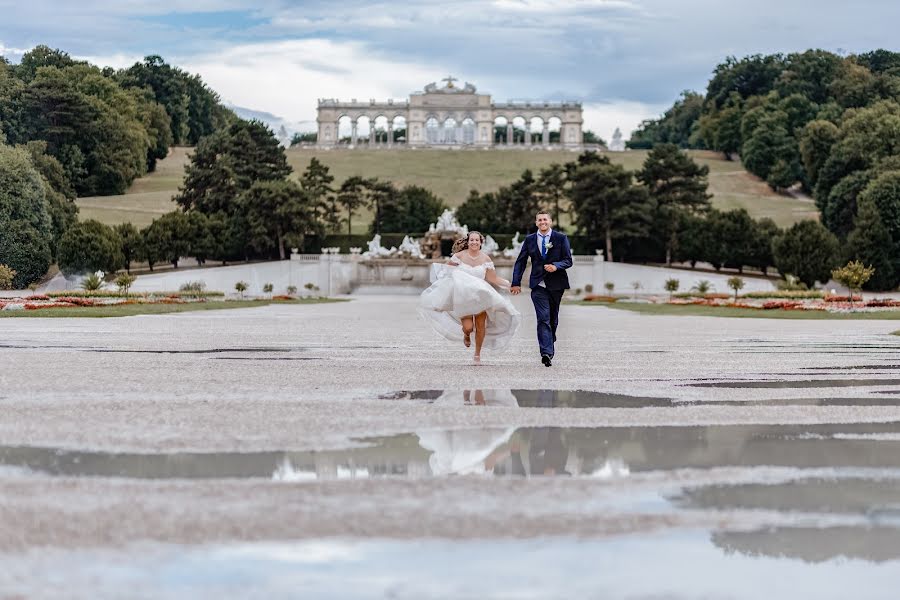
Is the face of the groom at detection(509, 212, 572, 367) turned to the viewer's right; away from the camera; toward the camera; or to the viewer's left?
toward the camera

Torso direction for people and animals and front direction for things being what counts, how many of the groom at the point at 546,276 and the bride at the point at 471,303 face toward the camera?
2

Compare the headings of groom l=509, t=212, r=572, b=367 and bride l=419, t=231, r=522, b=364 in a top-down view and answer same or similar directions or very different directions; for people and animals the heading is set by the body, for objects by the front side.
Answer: same or similar directions

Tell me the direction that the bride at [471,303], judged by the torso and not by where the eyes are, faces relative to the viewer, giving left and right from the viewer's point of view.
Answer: facing the viewer

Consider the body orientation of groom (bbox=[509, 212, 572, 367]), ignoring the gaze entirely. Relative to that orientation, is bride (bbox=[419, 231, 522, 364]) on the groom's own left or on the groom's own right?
on the groom's own right

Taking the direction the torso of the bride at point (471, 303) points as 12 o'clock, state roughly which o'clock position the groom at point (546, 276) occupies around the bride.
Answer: The groom is roughly at 10 o'clock from the bride.

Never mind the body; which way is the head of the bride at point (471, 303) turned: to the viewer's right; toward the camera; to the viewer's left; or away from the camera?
toward the camera
